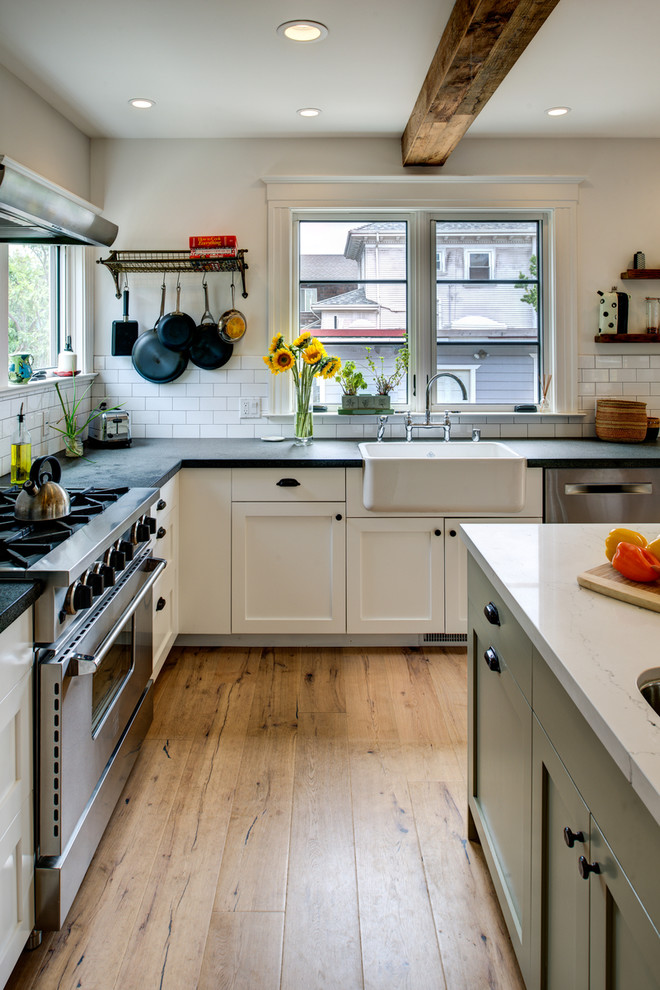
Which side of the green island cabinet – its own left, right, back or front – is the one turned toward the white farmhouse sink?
right

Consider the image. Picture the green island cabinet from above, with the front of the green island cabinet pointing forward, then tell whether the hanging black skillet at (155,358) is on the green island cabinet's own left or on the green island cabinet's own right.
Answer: on the green island cabinet's own right

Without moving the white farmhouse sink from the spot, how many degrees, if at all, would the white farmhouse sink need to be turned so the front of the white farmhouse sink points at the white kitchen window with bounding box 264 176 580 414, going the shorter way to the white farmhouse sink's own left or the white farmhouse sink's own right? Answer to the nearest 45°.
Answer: approximately 180°

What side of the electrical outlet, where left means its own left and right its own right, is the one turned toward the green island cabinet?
front

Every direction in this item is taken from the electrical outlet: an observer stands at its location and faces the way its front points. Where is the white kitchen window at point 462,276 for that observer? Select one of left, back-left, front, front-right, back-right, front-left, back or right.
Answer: left

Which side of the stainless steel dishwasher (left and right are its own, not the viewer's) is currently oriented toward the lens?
front

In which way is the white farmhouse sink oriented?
toward the camera

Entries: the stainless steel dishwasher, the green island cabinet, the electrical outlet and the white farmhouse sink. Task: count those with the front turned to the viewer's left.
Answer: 1

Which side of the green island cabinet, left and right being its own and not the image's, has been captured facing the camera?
left

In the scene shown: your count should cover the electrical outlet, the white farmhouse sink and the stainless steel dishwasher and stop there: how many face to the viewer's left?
0

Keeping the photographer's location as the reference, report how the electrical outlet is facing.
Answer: facing the viewer

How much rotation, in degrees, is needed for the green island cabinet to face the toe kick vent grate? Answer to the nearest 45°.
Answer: approximately 90° to its right

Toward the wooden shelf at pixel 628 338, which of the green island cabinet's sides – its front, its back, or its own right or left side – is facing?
right

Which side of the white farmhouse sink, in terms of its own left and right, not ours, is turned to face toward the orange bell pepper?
front

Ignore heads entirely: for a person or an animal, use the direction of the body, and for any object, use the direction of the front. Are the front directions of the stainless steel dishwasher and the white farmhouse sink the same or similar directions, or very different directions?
same or similar directions

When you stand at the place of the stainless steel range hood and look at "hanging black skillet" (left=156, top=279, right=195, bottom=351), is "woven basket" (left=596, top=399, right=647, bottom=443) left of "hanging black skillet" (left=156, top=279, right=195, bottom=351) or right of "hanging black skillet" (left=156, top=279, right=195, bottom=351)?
right
